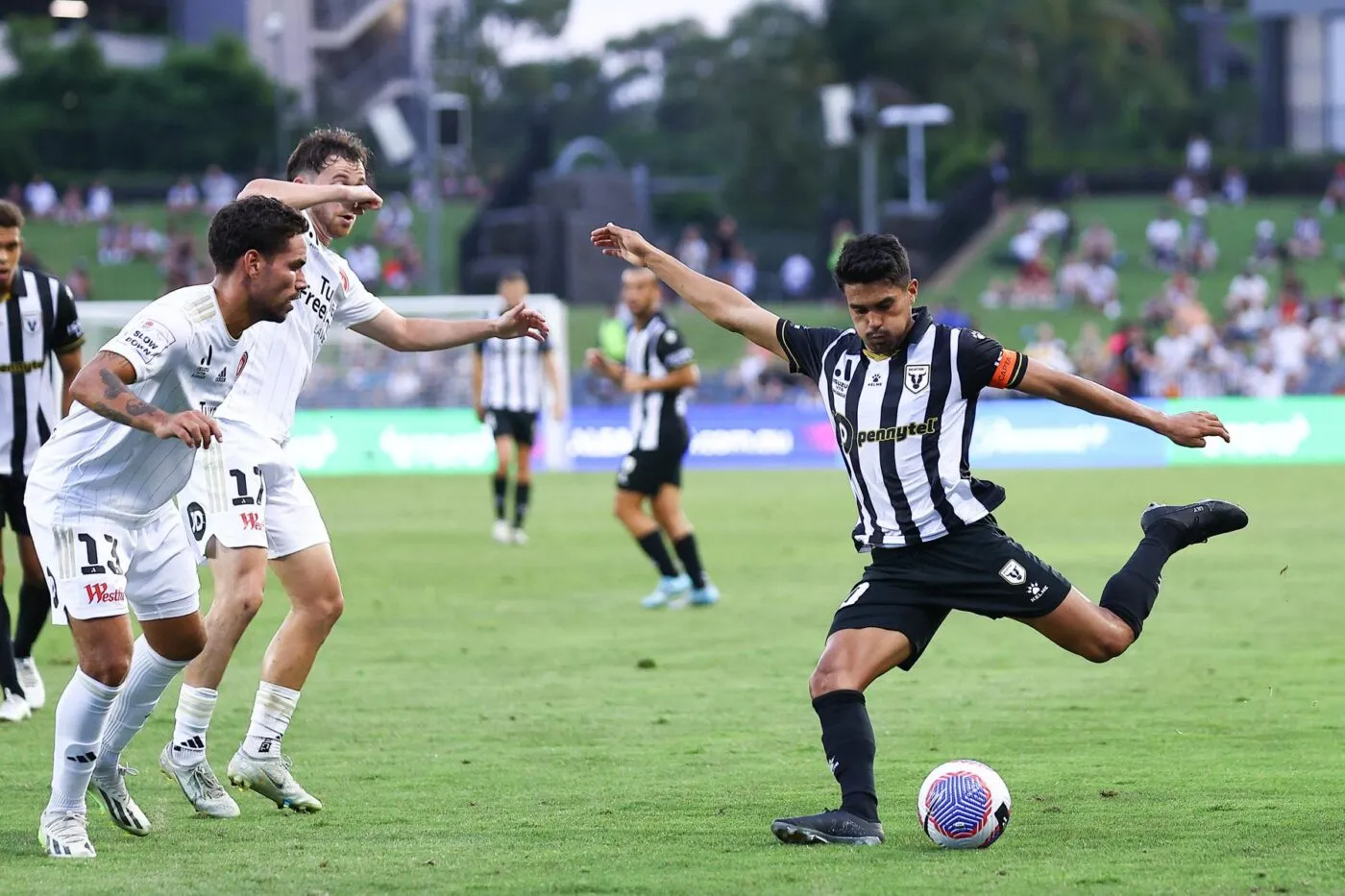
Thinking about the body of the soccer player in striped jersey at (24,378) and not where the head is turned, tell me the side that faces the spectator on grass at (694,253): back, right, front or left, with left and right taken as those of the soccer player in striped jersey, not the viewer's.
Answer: back

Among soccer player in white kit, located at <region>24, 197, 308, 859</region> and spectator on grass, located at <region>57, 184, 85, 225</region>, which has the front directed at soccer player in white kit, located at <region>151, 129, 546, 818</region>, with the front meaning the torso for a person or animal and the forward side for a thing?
the spectator on grass

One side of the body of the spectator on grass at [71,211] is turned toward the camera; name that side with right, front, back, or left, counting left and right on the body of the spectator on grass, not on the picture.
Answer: front

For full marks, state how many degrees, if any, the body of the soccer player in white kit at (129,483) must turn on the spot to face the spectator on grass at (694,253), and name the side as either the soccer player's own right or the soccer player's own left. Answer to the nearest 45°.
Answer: approximately 135° to the soccer player's own left

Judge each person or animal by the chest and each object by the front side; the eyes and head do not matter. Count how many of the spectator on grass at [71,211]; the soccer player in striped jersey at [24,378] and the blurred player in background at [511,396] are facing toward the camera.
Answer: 3

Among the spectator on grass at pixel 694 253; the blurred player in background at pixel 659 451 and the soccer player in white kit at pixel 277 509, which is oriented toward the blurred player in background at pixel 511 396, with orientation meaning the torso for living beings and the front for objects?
the spectator on grass

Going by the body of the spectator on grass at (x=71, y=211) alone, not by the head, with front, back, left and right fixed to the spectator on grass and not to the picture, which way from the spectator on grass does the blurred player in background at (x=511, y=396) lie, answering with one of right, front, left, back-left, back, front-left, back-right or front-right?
front

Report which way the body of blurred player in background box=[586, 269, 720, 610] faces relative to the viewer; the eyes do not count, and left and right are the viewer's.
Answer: facing the viewer and to the left of the viewer

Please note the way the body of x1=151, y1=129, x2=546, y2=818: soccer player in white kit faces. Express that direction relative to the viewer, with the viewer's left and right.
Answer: facing the viewer and to the right of the viewer

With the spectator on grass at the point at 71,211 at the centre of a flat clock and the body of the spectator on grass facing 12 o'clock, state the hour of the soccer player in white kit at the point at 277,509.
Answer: The soccer player in white kit is roughly at 12 o'clock from the spectator on grass.

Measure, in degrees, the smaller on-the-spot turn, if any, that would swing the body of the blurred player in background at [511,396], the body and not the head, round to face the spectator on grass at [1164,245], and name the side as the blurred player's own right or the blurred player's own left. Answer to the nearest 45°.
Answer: approximately 135° to the blurred player's own left

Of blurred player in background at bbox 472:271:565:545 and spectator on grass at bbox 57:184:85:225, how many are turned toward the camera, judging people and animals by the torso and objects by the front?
2

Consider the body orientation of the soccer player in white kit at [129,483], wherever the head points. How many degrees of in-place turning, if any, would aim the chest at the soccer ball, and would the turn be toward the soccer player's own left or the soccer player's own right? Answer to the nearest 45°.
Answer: approximately 45° to the soccer player's own left

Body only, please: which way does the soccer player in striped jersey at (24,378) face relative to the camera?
toward the camera

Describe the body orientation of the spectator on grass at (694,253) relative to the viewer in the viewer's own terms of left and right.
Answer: facing the viewer

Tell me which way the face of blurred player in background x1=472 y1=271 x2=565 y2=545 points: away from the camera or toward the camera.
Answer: toward the camera

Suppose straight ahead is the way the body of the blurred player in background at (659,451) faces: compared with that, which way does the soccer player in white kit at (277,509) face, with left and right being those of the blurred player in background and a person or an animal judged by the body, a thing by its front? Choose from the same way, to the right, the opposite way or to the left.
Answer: to the left
